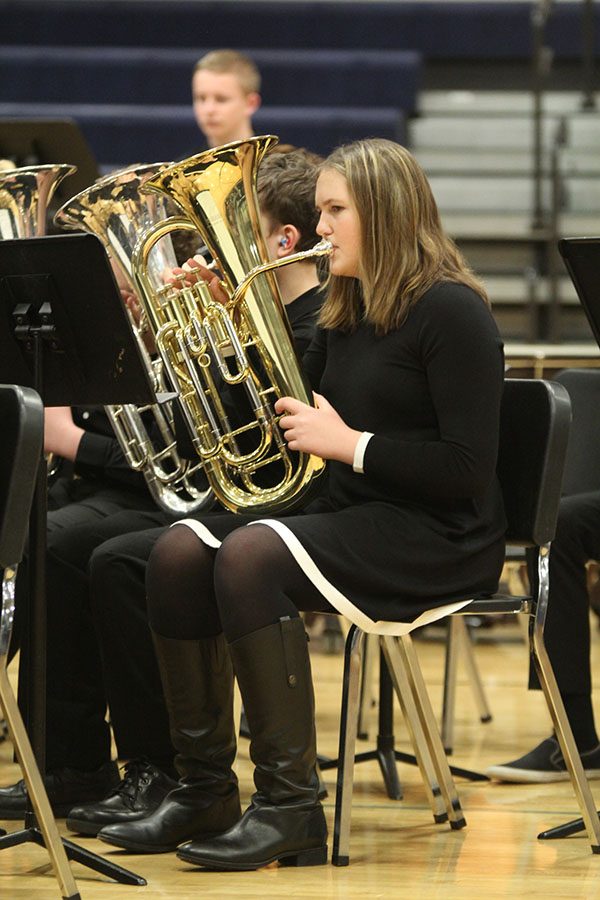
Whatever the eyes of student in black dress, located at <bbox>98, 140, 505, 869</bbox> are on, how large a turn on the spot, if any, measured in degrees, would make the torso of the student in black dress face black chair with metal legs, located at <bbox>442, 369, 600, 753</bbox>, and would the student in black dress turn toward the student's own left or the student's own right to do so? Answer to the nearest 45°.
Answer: approximately 135° to the student's own right

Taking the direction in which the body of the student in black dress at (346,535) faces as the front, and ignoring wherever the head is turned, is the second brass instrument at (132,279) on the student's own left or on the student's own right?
on the student's own right

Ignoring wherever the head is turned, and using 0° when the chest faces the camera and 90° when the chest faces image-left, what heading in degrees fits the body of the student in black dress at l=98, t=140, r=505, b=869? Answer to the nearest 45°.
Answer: approximately 90°

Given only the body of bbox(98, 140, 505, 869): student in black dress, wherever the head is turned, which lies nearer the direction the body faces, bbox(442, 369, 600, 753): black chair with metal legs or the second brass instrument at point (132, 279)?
the second brass instrument

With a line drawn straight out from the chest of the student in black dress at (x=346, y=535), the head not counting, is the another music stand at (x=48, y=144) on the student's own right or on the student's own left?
on the student's own right

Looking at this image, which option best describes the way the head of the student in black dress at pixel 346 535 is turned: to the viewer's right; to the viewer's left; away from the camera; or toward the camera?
to the viewer's left
